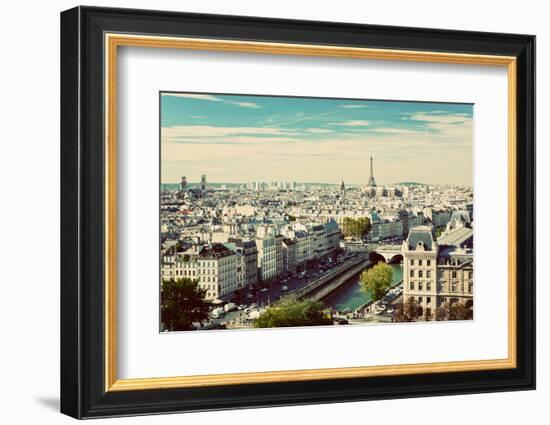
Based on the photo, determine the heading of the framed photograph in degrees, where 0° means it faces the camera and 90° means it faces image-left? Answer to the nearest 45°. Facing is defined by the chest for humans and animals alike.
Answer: approximately 315°
